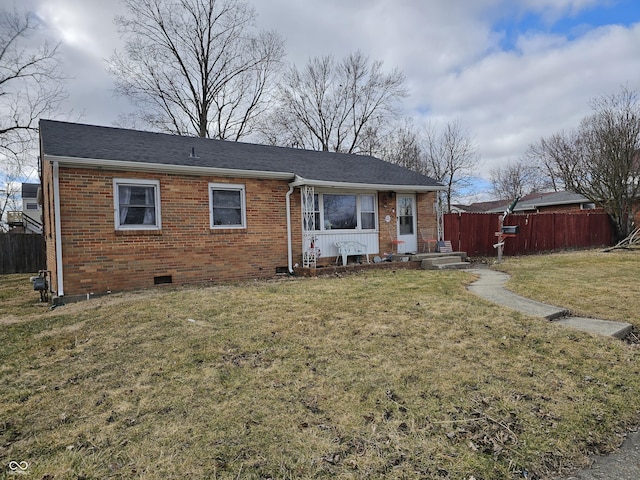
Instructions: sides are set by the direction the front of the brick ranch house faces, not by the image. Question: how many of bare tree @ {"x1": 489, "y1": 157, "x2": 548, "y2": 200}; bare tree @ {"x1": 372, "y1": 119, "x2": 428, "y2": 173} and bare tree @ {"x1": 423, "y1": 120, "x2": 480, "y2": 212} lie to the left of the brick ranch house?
3

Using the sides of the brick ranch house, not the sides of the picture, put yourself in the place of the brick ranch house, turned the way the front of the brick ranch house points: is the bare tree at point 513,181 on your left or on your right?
on your left

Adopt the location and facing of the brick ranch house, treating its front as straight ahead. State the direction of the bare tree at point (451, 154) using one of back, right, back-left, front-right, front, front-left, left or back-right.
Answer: left

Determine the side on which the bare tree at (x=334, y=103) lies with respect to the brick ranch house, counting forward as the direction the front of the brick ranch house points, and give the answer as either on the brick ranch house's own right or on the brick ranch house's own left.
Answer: on the brick ranch house's own left

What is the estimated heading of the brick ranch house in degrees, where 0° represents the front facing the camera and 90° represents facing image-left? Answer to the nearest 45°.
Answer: approximately 315°

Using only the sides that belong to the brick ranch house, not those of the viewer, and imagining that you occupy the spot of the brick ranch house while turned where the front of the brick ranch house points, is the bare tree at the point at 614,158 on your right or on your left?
on your left

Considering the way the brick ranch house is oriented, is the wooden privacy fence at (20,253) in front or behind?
behind

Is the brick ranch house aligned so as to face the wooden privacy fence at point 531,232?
no

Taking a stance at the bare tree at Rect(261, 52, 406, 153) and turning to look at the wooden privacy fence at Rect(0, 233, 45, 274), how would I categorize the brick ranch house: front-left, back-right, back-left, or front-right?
front-left

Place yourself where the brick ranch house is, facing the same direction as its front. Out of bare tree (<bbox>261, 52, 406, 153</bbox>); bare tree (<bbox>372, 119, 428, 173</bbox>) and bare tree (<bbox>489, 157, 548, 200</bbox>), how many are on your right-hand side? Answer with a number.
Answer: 0

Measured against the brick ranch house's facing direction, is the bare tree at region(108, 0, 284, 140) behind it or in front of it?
behind

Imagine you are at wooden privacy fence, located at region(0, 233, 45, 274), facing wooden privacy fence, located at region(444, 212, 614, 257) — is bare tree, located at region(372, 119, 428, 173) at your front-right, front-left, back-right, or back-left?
front-left

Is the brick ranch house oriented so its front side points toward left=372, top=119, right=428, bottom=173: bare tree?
no
